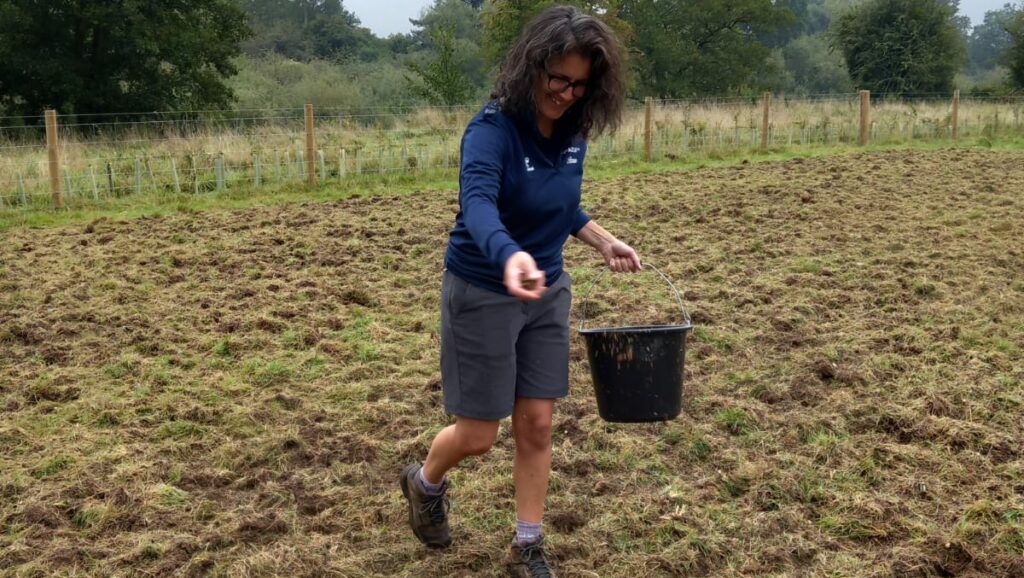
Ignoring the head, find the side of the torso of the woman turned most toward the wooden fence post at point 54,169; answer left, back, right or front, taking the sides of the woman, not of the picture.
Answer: back

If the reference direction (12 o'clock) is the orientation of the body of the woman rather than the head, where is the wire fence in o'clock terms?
The wire fence is roughly at 7 o'clock from the woman.

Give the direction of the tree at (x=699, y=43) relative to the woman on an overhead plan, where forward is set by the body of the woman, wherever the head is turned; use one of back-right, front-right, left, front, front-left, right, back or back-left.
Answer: back-left

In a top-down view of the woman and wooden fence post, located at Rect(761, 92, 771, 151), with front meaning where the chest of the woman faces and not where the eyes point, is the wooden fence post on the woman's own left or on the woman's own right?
on the woman's own left

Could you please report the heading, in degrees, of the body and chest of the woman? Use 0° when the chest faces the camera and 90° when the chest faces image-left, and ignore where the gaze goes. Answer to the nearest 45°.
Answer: approximately 315°

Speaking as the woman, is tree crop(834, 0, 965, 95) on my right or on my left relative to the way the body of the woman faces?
on my left

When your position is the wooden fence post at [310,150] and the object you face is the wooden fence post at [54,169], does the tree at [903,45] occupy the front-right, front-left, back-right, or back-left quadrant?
back-right
